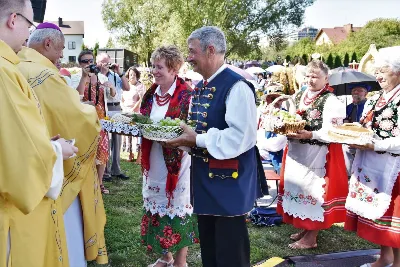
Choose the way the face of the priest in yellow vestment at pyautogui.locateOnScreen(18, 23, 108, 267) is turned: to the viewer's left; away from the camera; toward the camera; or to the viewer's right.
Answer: to the viewer's right

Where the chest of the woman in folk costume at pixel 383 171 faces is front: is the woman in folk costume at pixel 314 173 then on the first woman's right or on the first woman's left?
on the first woman's right

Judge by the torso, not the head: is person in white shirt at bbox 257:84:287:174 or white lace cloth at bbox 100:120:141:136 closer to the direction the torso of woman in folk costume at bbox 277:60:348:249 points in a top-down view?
the white lace cloth

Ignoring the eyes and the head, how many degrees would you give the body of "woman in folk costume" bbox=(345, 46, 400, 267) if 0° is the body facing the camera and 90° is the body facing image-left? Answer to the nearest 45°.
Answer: approximately 45°

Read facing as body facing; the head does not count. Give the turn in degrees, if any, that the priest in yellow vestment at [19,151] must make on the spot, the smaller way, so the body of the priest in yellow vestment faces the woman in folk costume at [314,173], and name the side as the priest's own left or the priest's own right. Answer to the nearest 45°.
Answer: approximately 45° to the priest's own left

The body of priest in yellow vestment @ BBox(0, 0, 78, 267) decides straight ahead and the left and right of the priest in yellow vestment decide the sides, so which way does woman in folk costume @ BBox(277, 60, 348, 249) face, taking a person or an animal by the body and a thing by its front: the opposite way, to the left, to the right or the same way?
the opposite way

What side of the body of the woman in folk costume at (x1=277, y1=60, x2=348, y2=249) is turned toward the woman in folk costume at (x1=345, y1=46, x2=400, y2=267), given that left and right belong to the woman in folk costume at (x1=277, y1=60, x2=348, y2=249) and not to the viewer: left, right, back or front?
left

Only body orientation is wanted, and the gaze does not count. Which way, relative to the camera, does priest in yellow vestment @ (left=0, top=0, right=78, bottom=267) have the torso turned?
to the viewer's right

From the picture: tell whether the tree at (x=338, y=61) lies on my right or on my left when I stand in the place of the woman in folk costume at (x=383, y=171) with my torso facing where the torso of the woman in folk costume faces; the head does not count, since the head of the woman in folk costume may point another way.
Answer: on my right

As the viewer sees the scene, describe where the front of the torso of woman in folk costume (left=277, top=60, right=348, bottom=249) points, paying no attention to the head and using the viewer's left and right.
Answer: facing the viewer and to the left of the viewer

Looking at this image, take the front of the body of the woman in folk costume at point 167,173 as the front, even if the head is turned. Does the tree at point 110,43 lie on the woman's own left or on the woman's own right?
on the woman's own right

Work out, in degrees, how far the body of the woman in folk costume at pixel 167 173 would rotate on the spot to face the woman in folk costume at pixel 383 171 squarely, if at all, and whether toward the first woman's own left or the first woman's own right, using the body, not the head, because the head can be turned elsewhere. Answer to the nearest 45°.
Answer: approximately 135° to the first woman's own left
